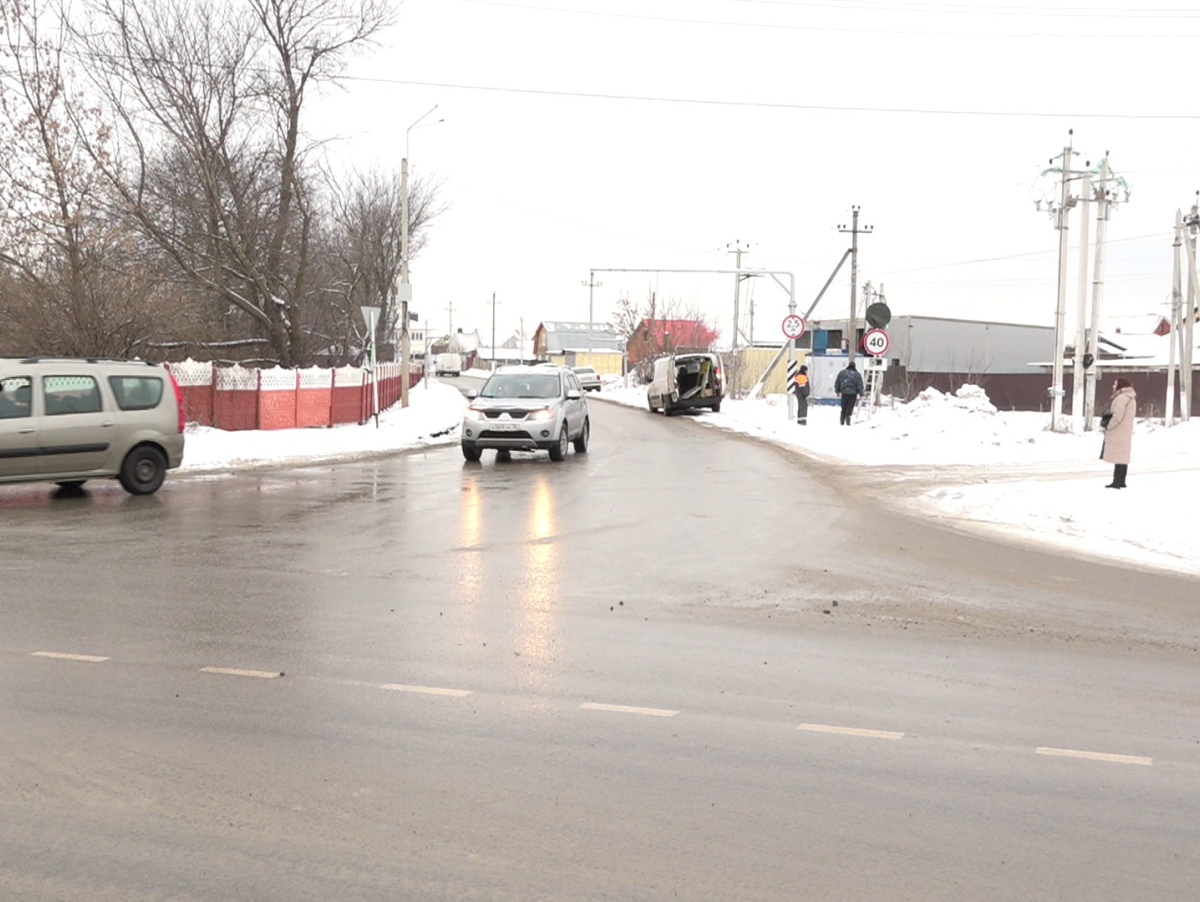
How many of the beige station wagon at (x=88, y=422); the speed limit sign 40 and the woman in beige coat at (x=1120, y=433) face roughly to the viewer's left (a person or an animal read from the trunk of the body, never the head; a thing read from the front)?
2

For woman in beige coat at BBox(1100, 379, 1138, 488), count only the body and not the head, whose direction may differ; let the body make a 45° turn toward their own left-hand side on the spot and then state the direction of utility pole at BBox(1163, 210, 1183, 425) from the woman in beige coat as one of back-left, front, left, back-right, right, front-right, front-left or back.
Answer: back-right

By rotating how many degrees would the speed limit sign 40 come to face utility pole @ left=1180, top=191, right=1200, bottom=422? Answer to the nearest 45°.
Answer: approximately 135° to its left

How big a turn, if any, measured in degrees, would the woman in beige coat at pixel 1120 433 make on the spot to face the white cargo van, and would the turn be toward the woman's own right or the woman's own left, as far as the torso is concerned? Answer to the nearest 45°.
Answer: approximately 45° to the woman's own right

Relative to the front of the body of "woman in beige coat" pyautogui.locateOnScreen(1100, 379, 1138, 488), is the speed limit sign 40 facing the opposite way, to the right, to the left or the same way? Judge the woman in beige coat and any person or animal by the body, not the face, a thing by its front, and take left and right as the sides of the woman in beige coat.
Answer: to the left

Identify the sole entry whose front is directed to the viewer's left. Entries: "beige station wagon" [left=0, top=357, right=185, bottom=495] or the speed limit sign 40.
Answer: the beige station wagon

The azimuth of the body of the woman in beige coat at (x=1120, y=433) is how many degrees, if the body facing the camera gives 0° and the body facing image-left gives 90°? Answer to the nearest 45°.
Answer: approximately 90°

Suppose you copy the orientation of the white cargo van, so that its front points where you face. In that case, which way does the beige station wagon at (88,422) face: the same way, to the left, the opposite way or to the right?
to the left

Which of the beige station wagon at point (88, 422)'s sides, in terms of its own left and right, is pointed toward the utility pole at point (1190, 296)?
back

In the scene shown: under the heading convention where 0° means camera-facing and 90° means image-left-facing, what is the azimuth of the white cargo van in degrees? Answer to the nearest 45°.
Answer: approximately 135°

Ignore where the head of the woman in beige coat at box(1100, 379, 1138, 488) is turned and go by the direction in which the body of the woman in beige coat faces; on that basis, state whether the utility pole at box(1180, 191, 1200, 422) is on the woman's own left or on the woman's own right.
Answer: on the woman's own right

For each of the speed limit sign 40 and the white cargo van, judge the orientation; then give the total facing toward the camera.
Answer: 1

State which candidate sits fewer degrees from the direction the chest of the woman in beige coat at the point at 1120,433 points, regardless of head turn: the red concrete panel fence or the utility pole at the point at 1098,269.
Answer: the red concrete panel fence

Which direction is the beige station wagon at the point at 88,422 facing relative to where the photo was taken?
to the viewer's left

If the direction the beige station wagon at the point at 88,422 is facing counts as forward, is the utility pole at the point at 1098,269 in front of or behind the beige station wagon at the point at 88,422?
behind
